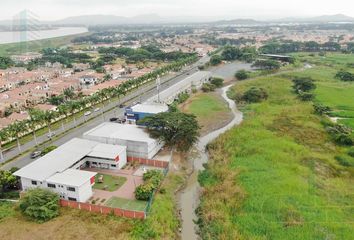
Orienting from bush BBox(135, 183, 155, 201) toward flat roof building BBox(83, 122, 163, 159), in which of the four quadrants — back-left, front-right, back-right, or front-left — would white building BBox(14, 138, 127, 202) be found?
front-left

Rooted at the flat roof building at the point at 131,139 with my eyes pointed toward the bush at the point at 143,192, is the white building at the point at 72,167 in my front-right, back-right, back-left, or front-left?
front-right

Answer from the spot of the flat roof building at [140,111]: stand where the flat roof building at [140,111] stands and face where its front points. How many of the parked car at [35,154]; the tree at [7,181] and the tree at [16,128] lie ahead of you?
3

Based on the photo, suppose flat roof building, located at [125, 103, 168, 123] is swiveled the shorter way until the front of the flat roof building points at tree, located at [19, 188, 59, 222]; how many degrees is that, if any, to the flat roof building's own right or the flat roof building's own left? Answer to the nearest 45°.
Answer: approximately 45° to the flat roof building's own left

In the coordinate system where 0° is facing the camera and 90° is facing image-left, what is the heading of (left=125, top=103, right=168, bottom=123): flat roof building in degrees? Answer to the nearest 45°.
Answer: approximately 45°

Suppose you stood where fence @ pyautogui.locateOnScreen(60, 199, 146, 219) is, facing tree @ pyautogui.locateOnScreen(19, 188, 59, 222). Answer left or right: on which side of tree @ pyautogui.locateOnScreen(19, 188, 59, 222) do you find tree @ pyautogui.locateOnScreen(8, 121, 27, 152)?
right

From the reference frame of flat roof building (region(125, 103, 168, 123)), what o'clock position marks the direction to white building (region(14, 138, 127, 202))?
The white building is roughly at 11 o'clock from the flat roof building.

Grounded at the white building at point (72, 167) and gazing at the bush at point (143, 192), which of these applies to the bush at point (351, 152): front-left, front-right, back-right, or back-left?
front-left

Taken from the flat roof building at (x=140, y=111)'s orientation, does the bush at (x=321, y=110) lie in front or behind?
behind
